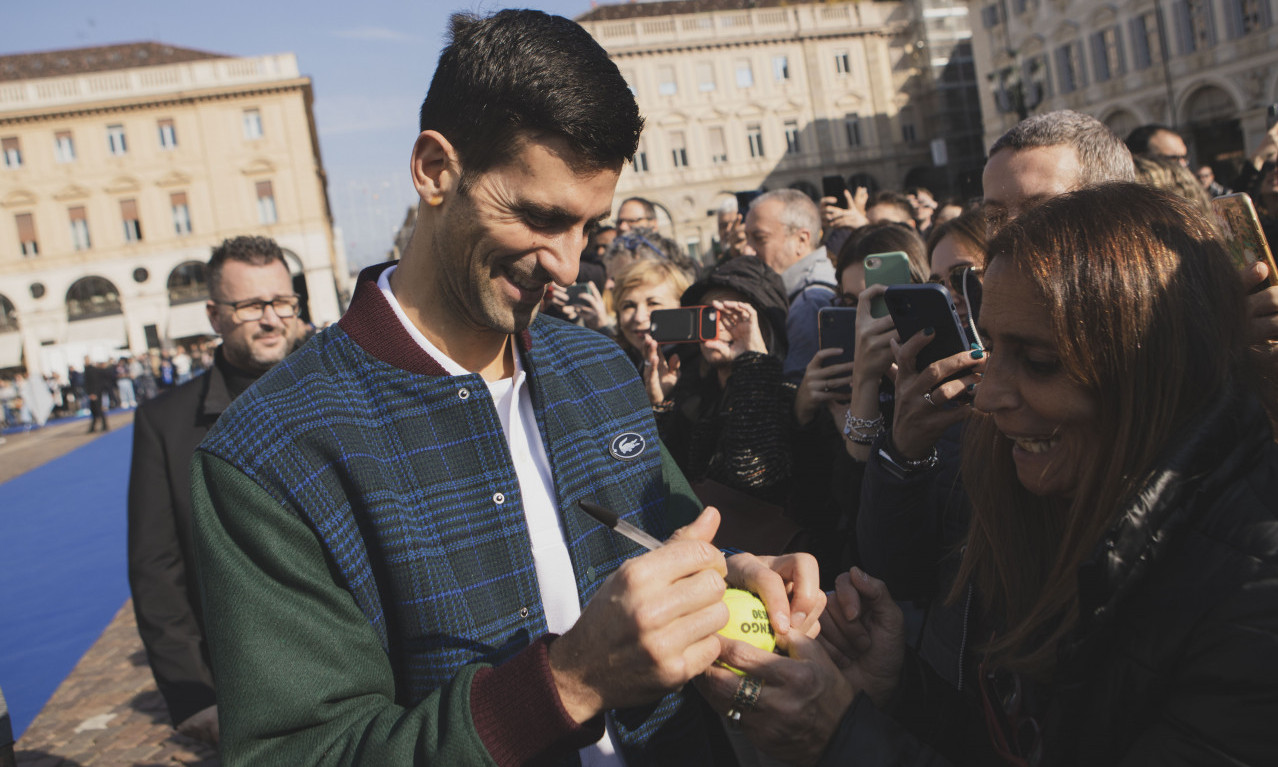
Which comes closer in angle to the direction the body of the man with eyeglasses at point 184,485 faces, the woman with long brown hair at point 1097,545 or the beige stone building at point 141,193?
the woman with long brown hair

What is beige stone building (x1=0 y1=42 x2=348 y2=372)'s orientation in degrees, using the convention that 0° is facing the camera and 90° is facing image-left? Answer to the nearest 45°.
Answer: approximately 0°

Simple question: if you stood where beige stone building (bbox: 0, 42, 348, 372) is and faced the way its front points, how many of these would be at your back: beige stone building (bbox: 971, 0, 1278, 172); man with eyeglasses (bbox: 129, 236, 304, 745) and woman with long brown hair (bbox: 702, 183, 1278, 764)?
0

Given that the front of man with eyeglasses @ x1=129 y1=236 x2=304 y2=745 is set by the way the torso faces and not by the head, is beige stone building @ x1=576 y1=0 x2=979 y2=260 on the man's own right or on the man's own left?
on the man's own left

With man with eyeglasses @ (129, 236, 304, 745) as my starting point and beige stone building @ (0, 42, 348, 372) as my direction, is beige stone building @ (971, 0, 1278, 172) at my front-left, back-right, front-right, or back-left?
front-right

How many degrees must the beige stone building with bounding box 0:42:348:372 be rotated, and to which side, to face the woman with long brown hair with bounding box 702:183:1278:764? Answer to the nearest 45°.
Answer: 0° — it already faces them

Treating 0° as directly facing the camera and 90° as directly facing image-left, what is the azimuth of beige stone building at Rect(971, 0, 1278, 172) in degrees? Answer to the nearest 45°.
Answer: approximately 45°

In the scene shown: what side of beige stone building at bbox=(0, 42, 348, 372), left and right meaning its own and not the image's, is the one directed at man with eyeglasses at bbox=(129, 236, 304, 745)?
front

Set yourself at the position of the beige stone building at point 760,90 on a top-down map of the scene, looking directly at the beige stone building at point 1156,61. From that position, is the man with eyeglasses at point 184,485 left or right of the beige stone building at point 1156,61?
right

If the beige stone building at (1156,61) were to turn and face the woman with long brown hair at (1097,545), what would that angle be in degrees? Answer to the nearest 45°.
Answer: approximately 45° to its left

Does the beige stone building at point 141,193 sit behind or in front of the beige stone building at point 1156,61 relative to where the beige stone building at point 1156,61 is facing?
in front

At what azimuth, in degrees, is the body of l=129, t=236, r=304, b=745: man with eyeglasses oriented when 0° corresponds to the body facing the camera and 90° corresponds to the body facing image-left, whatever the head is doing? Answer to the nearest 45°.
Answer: approximately 315°

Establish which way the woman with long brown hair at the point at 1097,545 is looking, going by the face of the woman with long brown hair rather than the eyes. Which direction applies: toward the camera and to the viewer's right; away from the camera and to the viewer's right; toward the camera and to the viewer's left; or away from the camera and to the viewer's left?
toward the camera and to the viewer's left

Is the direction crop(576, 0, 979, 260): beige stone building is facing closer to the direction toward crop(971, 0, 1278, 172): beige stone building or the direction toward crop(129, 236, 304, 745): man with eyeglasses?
the man with eyeglasses

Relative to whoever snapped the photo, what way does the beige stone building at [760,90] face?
facing the viewer

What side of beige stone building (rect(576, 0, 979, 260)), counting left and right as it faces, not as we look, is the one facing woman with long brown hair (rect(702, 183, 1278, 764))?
front

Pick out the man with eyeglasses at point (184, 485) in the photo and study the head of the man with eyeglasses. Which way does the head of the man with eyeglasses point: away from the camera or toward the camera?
toward the camera

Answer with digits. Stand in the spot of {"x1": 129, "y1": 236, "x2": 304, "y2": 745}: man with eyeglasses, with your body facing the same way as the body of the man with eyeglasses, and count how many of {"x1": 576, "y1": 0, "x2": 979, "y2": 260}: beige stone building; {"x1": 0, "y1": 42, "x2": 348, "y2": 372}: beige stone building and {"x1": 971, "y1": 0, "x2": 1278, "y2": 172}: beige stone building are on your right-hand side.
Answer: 0

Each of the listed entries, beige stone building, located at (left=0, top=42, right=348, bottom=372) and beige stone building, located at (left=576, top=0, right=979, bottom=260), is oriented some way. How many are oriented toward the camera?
2
